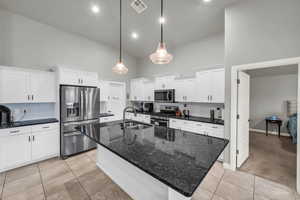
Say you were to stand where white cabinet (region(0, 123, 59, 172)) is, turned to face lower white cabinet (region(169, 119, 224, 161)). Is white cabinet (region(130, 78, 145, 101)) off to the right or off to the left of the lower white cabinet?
left

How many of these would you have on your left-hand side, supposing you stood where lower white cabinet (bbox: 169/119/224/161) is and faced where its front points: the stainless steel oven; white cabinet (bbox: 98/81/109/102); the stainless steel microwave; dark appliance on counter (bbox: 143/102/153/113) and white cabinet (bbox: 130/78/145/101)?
0

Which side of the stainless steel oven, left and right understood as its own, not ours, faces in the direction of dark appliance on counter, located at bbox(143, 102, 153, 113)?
right

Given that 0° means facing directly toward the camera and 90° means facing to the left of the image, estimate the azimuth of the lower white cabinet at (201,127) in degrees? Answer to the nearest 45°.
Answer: approximately 45°

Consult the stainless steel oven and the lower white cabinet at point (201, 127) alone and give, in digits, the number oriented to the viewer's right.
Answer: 0

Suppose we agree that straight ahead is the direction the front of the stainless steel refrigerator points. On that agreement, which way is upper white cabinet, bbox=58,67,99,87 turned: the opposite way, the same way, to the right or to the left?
the same way

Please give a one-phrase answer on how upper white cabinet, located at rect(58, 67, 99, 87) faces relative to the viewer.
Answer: facing the viewer and to the right of the viewer

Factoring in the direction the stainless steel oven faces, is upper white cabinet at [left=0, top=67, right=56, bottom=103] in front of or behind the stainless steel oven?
in front

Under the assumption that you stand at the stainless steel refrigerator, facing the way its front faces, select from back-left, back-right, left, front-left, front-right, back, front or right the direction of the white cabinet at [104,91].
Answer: left

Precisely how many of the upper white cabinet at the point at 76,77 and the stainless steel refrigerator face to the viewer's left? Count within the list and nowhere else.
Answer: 0

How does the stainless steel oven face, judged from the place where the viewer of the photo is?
facing the viewer and to the left of the viewer

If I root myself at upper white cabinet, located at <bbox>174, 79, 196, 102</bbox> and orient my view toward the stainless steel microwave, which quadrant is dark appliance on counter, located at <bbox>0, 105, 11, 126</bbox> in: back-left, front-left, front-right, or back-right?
front-left

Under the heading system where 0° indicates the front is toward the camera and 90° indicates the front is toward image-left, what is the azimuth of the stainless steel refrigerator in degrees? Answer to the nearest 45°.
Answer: approximately 315°

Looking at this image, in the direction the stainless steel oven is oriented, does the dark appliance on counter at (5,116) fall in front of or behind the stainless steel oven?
in front

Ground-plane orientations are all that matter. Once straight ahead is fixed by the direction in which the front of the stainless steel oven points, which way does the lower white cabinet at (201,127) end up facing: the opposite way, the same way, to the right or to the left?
the same way
